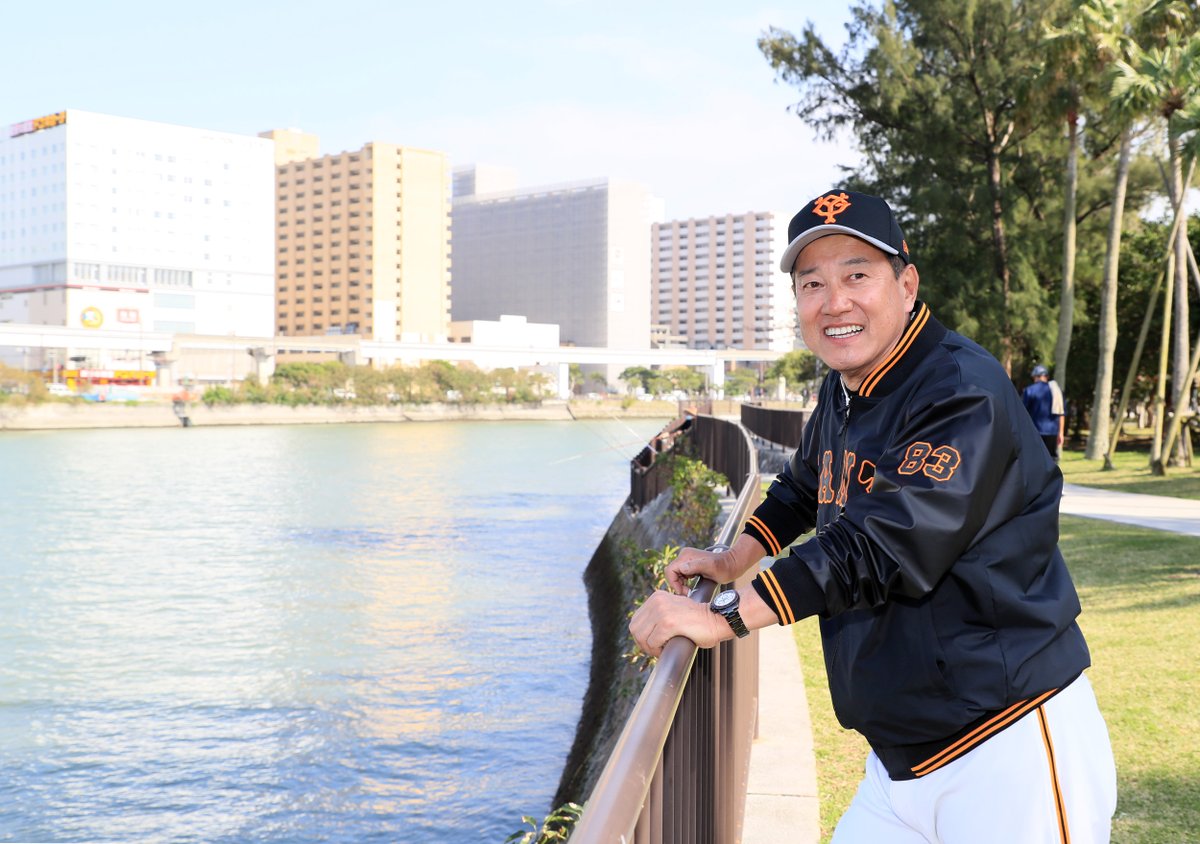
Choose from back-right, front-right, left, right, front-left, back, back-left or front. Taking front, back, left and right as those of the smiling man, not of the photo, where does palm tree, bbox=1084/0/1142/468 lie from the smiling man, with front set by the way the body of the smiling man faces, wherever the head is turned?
back-right

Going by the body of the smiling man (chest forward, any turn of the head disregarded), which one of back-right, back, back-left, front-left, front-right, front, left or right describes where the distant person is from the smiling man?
back-right

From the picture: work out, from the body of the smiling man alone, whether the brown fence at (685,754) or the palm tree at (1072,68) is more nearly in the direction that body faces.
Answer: the brown fence

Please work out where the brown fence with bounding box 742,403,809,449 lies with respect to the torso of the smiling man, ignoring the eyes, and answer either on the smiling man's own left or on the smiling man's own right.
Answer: on the smiling man's own right

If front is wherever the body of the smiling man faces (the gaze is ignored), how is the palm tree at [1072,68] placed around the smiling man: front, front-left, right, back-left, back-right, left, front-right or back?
back-right

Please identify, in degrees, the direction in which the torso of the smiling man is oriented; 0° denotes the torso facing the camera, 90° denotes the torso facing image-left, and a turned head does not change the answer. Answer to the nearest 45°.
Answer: approximately 45°

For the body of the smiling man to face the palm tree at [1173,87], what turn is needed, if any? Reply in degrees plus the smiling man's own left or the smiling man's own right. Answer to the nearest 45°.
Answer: approximately 135° to the smiling man's own right
